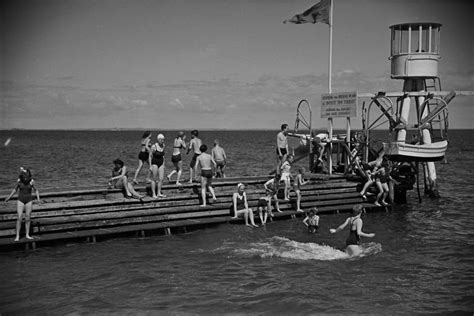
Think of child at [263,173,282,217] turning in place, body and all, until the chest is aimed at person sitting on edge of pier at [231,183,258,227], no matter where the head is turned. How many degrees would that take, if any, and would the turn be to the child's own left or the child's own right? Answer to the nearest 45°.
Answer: approximately 90° to the child's own right

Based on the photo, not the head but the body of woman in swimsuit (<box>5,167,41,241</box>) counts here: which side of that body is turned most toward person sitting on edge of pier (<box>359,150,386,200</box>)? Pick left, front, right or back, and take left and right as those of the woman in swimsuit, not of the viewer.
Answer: left

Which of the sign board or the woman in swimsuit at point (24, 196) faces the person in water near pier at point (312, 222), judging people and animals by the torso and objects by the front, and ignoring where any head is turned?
the sign board

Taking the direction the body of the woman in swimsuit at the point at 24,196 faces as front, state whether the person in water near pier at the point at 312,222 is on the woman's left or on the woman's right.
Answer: on the woman's left

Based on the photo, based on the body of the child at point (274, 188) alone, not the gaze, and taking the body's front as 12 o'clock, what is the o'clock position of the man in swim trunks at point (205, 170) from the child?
The man in swim trunks is roughly at 3 o'clock from the child.

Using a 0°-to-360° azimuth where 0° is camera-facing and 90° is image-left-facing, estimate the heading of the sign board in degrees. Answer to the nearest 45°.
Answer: approximately 0°

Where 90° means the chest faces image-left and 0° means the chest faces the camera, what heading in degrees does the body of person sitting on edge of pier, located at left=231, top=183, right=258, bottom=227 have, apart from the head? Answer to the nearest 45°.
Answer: approximately 315°

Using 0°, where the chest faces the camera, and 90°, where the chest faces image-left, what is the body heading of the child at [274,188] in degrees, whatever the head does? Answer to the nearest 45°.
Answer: approximately 315°

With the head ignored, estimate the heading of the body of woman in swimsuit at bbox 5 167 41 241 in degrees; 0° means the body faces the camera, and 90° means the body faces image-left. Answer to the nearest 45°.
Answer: approximately 0°

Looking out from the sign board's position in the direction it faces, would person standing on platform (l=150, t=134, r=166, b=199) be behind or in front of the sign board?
in front

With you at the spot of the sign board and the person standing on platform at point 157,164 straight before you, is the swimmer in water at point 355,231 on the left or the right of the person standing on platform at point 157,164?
left

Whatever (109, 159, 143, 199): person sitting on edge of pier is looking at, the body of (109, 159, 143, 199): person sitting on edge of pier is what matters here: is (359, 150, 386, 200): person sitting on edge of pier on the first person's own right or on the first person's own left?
on the first person's own left
